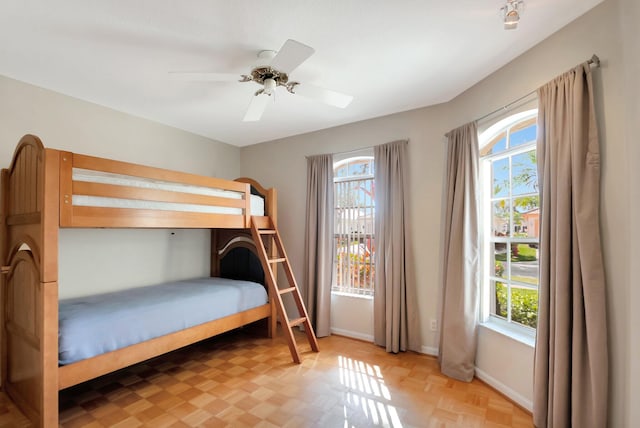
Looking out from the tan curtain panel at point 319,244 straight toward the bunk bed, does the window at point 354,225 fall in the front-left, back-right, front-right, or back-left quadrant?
back-left

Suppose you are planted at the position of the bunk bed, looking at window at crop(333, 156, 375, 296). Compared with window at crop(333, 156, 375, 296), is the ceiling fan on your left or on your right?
right
